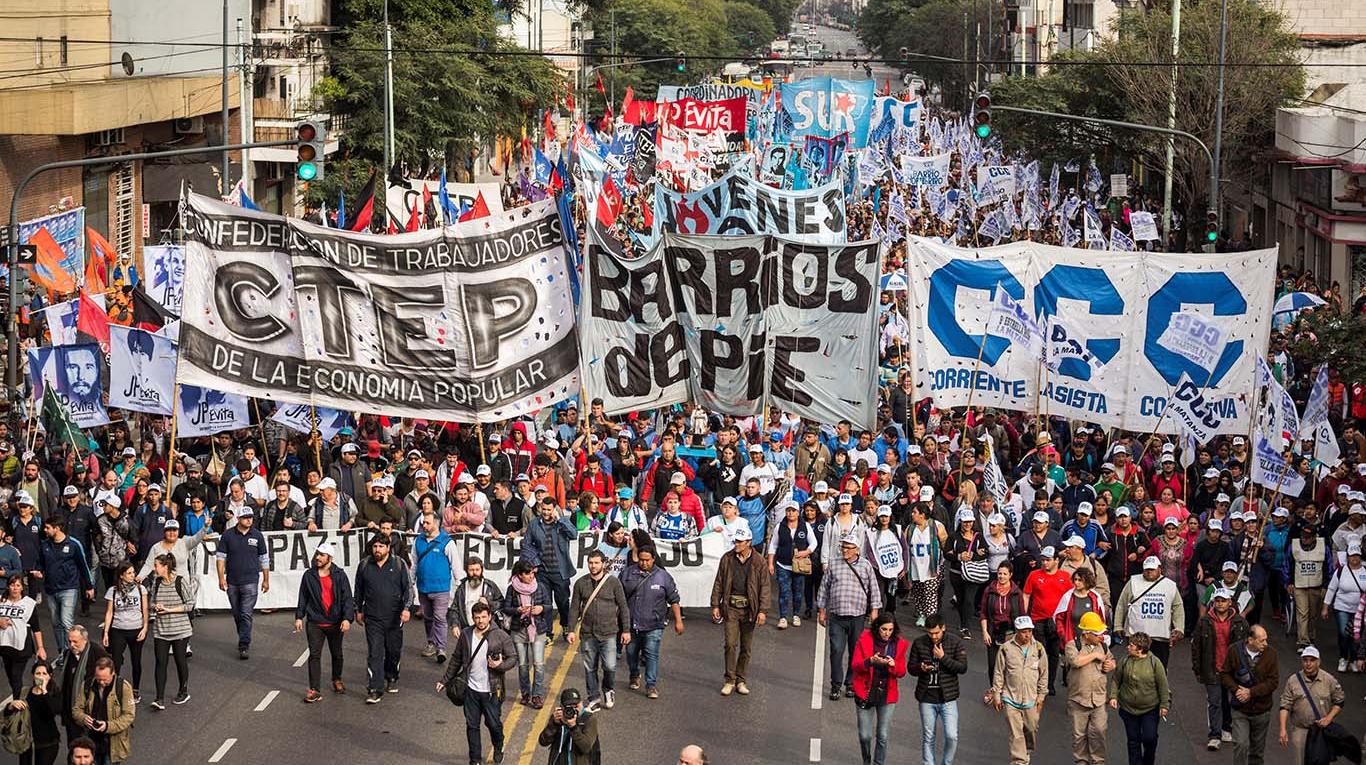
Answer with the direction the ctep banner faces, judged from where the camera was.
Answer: facing the viewer

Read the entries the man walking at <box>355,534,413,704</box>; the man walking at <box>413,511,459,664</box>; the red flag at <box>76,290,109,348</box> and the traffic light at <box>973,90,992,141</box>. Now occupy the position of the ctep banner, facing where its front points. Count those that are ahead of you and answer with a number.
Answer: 2

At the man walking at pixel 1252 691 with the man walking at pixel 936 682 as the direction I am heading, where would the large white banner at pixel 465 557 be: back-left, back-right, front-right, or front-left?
front-right

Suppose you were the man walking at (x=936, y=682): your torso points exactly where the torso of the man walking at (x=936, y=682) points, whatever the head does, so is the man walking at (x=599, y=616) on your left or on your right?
on your right

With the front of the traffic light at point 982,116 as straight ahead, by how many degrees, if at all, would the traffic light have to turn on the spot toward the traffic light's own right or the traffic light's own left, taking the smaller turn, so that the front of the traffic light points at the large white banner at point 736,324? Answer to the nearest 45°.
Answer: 0° — it already faces it

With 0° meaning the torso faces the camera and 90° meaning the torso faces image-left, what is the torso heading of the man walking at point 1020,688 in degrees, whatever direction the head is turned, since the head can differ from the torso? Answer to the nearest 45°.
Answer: approximately 0°

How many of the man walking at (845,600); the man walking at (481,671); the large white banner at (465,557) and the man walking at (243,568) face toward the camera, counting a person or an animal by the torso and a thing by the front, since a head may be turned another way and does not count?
4

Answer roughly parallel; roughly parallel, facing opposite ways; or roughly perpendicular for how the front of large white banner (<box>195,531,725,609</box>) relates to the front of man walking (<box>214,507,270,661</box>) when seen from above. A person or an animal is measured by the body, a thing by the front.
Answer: roughly parallel

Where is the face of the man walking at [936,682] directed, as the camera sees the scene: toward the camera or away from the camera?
toward the camera

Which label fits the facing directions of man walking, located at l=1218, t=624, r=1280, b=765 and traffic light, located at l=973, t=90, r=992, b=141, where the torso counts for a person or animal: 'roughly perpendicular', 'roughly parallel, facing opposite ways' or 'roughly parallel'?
roughly parallel

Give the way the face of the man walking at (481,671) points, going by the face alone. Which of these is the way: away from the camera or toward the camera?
toward the camera

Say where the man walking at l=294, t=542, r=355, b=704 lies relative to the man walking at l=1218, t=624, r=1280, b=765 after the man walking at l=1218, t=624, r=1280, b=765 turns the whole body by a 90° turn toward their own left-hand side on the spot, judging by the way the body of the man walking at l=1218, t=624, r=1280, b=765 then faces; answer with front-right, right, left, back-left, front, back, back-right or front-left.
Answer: back

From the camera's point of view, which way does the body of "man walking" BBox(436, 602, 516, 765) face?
toward the camera

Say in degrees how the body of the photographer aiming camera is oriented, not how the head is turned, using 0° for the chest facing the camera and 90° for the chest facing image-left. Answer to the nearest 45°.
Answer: approximately 0°

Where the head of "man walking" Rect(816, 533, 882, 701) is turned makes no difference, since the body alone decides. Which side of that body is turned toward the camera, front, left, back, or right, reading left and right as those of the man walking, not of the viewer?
front
